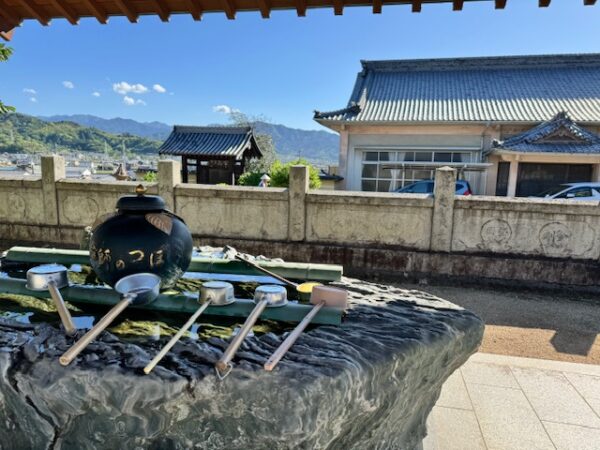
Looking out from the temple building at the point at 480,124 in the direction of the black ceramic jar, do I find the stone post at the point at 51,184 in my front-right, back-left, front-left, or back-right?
front-right

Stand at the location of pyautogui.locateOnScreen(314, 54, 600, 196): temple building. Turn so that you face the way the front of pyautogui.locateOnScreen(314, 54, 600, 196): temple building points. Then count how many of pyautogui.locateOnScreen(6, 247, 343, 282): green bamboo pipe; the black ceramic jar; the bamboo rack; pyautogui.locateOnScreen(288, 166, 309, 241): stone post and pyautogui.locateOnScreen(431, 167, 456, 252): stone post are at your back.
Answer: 0

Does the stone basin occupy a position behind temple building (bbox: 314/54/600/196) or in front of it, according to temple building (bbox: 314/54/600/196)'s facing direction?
in front

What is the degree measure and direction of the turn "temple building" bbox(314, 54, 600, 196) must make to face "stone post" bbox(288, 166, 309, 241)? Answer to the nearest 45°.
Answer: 0° — it already faces it

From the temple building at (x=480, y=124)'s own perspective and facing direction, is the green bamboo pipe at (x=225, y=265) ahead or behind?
ahead

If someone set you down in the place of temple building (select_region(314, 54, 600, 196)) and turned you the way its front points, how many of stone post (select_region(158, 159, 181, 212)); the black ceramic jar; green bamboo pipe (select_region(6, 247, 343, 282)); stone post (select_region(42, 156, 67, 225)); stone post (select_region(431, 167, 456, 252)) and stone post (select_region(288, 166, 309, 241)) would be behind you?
0

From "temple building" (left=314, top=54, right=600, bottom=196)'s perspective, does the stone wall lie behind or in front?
in front

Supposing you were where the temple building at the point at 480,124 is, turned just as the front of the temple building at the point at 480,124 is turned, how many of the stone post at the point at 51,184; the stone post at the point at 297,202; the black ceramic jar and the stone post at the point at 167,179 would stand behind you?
0

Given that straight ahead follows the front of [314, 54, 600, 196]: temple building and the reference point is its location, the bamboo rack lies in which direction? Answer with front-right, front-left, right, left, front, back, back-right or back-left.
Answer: front

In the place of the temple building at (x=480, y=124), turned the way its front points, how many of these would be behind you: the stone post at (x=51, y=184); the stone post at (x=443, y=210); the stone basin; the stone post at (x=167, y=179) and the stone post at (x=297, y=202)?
0

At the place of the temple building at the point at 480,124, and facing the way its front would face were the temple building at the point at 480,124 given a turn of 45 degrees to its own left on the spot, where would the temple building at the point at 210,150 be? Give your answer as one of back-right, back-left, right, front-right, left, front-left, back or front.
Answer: back-right

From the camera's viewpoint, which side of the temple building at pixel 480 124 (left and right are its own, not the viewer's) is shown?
front
